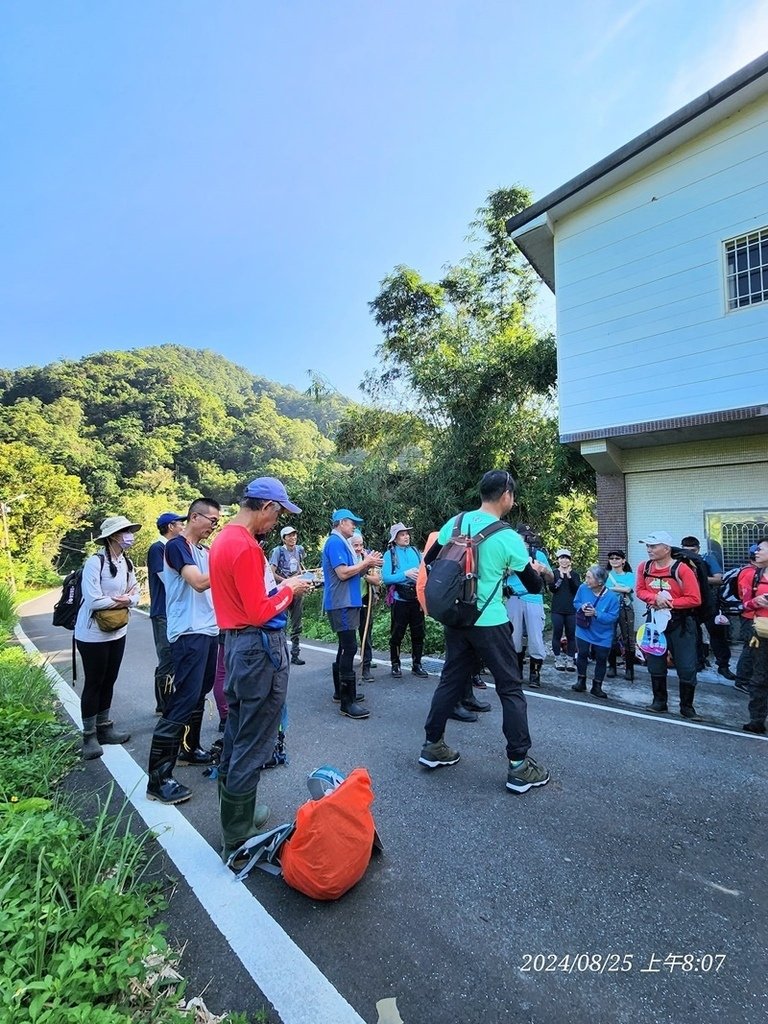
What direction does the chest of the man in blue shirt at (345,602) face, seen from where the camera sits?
to the viewer's right

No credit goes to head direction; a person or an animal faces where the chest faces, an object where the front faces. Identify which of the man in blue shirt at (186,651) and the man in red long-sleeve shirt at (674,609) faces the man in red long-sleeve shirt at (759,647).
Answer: the man in blue shirt

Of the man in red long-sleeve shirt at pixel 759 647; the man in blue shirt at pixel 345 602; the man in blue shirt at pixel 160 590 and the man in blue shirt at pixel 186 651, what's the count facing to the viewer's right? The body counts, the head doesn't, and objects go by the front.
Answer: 3

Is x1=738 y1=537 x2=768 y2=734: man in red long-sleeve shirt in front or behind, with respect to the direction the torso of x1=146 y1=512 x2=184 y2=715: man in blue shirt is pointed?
in front

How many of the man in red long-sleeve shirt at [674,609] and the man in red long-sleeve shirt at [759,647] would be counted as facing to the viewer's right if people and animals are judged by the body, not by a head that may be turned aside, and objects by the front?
0

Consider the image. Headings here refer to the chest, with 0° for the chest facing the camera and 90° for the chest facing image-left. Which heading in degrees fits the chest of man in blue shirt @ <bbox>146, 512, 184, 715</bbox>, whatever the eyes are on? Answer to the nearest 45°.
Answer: approximately 270°

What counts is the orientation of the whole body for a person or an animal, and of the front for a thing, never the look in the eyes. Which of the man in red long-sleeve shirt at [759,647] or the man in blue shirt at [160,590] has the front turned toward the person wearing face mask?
the man in red long-sleeve shirt

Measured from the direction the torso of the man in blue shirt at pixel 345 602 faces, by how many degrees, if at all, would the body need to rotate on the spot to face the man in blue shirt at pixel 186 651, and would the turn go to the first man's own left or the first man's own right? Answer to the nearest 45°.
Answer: approximately 135° to the first man's own right

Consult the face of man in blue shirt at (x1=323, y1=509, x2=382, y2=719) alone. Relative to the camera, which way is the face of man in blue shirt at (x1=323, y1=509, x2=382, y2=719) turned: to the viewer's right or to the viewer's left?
to the viewer's right

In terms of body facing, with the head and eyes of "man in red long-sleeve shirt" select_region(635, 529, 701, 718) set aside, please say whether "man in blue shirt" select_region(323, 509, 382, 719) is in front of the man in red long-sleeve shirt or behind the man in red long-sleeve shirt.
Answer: in front

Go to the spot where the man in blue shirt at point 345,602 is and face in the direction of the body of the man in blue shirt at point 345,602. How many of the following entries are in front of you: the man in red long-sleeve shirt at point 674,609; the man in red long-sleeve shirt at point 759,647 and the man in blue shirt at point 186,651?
2

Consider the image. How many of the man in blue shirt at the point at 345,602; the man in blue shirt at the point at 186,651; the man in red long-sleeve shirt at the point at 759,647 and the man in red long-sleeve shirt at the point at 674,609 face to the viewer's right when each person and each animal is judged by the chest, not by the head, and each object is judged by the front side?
2

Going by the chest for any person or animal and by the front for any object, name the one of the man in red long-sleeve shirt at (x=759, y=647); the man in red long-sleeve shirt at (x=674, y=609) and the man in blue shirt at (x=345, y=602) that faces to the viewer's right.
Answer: the man in blue shirt

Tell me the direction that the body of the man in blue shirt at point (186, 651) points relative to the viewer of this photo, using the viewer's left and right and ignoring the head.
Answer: facing to the right of the viewer

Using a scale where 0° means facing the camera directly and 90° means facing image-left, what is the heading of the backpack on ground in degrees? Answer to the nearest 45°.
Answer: approximately 315°

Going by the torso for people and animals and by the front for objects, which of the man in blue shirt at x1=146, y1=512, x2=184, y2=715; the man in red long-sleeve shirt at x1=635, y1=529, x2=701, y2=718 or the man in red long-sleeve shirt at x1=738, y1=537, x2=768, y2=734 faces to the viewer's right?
the man in blue shirt
